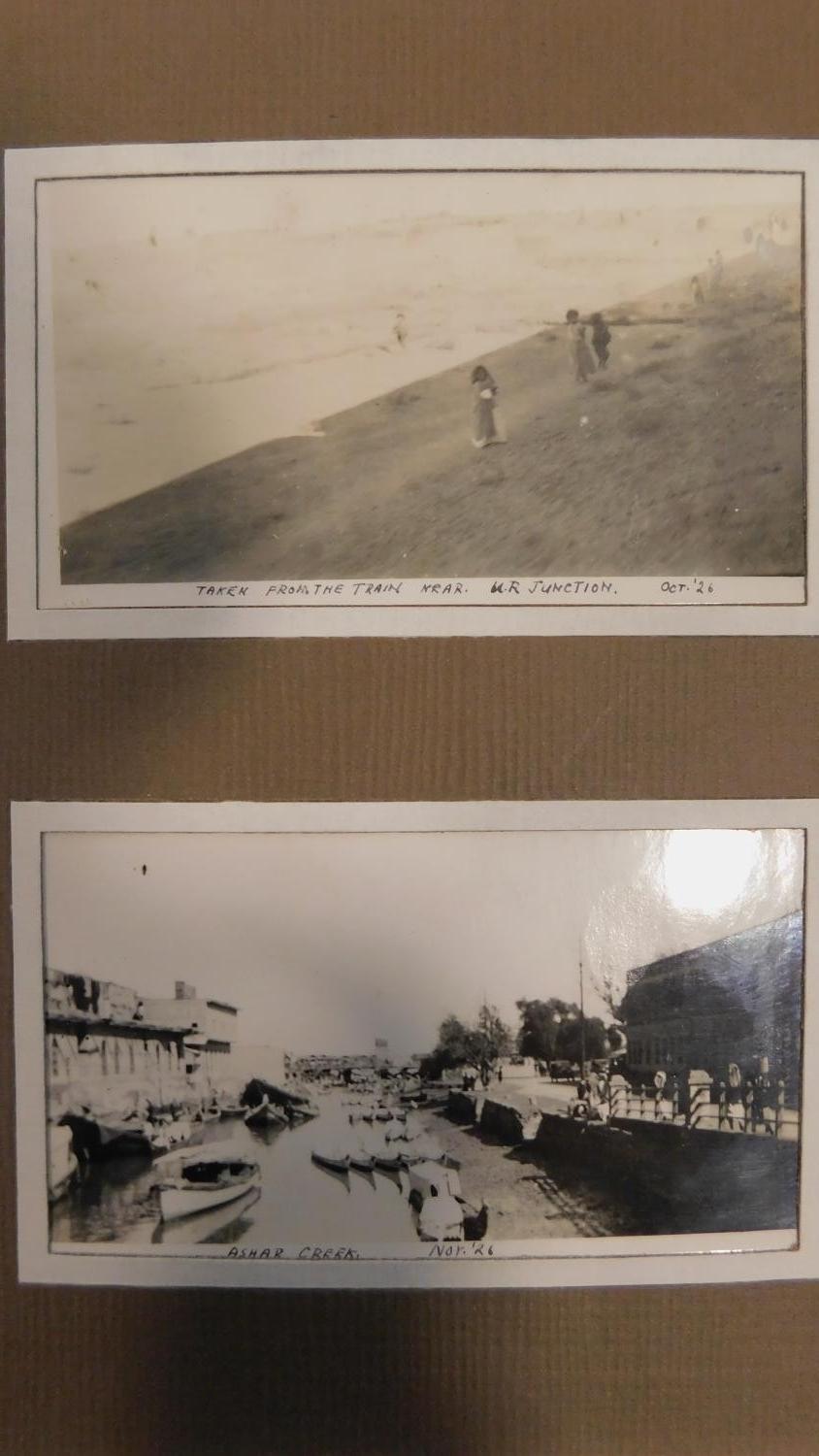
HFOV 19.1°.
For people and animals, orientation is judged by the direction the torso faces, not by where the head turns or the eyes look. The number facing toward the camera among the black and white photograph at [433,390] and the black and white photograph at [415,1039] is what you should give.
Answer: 2

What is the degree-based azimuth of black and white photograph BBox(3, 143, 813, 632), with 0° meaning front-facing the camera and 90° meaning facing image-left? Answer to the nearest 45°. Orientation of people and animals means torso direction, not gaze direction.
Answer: approximately 0°

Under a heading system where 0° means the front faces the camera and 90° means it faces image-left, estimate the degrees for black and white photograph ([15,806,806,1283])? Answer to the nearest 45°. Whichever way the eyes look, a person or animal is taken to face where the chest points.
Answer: approximately 0°
